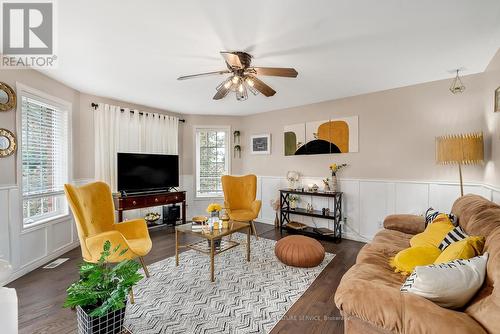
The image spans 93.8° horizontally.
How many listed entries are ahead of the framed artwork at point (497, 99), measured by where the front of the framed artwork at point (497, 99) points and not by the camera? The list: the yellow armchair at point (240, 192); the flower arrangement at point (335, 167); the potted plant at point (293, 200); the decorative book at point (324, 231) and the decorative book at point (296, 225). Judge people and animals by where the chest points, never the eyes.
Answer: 5

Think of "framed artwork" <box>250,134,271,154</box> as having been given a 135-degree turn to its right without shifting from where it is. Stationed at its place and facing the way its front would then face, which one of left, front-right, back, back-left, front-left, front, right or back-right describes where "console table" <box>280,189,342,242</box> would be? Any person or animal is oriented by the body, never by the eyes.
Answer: back-right

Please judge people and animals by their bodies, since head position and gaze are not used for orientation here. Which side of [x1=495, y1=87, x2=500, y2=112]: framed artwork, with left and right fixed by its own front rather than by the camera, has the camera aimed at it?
left

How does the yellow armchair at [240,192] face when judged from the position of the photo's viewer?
facing the viewer and to the right of the viewer

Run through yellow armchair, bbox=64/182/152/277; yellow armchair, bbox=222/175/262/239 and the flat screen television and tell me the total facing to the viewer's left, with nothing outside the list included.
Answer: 0

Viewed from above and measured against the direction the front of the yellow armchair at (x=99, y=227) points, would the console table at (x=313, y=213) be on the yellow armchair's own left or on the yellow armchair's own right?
on the yellow armchair's own left

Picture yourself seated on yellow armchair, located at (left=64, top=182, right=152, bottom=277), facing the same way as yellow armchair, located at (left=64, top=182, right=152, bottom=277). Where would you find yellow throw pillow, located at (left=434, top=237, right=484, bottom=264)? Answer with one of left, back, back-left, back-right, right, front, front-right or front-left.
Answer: front

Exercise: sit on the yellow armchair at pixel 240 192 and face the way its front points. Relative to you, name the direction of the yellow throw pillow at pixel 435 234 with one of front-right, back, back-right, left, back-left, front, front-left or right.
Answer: front

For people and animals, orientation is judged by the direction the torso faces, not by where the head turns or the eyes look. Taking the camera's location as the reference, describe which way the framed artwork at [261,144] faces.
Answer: facing the viewer and to the left of the viewer

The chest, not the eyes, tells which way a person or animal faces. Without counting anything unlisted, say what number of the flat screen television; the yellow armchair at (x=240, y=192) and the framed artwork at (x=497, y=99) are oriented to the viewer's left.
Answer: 1

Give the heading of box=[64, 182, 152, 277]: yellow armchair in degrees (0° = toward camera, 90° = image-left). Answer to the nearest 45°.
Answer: approximately 315°

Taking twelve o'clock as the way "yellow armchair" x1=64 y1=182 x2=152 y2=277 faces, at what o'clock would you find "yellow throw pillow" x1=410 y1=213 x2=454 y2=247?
The yellow throw pillow is roughly at 12 o'clock from the yellow armchair.

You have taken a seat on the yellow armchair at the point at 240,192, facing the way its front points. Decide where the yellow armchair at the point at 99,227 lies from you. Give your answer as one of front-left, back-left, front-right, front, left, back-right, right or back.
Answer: right

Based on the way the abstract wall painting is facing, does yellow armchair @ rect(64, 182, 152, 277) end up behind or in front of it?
in front

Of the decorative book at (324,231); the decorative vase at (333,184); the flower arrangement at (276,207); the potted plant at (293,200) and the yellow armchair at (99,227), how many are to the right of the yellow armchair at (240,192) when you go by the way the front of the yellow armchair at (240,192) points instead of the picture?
1

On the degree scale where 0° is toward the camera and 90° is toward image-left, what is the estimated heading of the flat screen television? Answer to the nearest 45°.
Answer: approximately 315°
